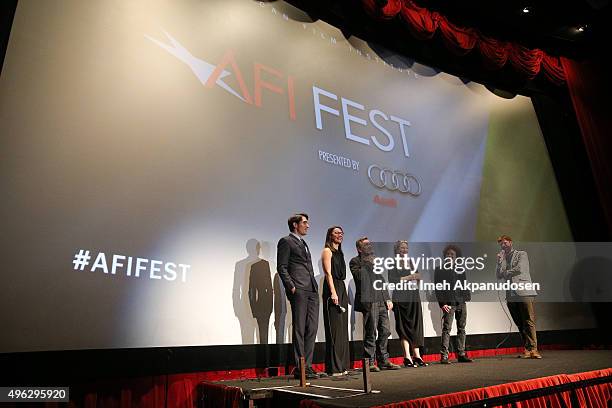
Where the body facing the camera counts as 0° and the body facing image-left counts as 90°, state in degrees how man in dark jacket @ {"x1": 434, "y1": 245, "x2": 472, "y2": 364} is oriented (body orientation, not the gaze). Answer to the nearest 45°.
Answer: approximately 0°

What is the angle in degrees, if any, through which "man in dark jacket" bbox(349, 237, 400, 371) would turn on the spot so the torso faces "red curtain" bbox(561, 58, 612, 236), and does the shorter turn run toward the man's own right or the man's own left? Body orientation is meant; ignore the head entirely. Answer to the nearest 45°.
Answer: approximately 90° to the man's own left

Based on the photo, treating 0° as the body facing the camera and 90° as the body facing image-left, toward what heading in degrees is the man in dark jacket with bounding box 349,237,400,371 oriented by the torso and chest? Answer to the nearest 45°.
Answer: approximately 315°

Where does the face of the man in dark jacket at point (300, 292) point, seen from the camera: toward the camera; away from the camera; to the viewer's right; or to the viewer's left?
to the viewer's right

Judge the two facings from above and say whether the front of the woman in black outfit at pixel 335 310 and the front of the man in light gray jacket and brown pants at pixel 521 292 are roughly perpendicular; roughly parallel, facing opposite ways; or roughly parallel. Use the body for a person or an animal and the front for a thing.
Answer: roughly perpendicular

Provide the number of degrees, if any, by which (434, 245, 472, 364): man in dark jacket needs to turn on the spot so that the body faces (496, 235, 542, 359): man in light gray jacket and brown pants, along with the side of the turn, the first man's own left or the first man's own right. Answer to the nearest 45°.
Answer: approximately 90° to the first man's own left
